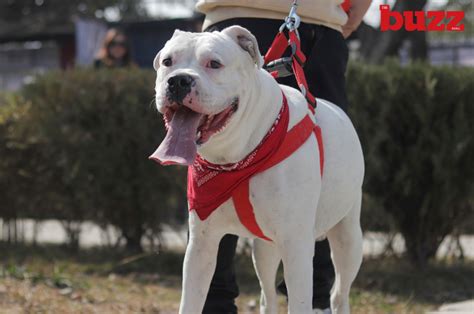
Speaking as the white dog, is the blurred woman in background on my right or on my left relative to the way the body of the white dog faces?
on my right

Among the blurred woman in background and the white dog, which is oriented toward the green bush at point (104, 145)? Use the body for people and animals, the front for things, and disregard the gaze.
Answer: the blurred woman in background

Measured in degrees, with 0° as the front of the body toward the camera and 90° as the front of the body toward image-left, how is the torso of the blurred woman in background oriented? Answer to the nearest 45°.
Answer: approximately 0°

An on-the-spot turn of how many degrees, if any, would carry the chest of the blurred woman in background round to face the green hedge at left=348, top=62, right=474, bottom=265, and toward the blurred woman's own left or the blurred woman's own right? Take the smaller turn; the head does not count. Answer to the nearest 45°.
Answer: approximately 45° to the blurred woman's own left

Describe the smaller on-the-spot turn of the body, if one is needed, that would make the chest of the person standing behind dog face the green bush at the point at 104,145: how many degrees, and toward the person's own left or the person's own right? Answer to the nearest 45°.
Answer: approximately 135° to the person's own right

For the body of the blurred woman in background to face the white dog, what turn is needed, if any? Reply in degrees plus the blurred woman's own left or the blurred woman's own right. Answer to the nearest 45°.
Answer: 0° — they already face it

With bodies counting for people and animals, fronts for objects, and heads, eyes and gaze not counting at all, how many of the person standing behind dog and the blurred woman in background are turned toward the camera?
2

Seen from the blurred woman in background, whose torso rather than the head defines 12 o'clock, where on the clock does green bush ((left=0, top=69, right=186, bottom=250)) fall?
The green bush is roughly at 12 o'clock from the blurred woman in background.

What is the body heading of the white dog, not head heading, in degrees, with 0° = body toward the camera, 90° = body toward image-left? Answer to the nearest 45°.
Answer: approximately 45°
